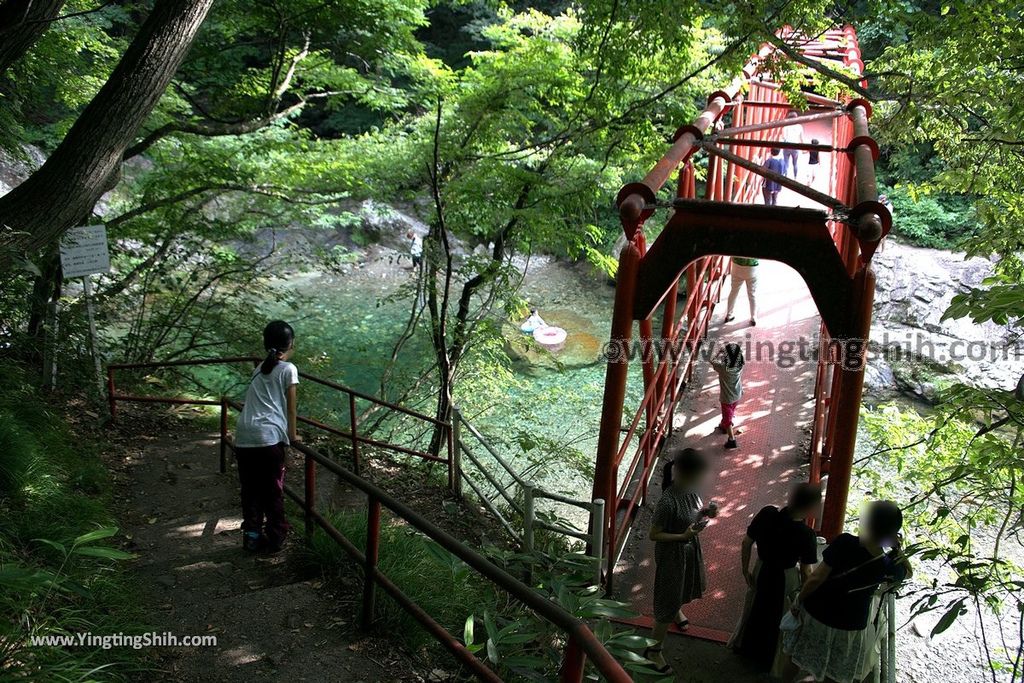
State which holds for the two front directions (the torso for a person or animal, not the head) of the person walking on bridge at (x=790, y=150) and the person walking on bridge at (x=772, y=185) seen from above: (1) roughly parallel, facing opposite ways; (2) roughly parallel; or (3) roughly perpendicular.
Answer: roughly parallel

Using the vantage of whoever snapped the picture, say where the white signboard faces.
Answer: facing the viewer

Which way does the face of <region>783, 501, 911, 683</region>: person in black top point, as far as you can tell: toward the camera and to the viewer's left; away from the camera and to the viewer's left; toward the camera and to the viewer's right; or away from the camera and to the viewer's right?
toward the camera and to the viewer's left

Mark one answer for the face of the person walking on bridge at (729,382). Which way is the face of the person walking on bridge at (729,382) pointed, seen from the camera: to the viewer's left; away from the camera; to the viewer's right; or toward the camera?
away from the camera

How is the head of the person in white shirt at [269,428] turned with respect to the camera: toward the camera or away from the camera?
away from the camera

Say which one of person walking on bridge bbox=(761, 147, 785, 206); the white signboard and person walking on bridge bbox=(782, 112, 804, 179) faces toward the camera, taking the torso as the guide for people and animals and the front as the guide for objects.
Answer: the white signboard

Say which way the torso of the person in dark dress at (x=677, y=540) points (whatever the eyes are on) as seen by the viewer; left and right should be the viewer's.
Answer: facing the viewer and to the right of the viewer

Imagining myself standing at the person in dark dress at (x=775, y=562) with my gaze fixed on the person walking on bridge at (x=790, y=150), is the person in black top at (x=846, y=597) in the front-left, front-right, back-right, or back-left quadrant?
back-right

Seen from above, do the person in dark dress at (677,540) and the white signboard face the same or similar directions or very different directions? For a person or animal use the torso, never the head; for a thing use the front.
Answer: same or similar directions

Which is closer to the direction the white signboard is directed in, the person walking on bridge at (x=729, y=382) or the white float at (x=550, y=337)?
the person walking on bridge
